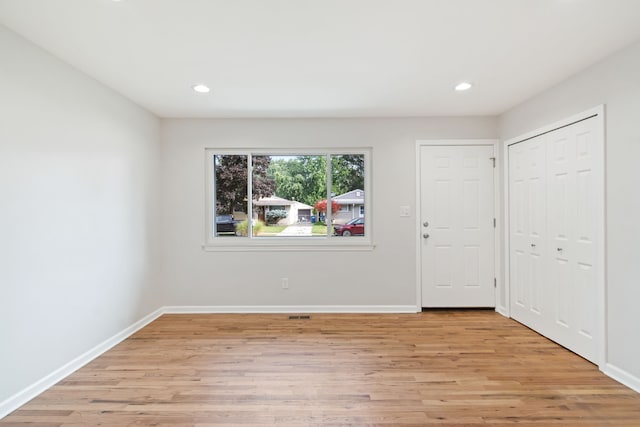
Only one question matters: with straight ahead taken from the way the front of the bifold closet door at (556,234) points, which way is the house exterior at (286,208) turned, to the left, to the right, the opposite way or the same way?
to the left

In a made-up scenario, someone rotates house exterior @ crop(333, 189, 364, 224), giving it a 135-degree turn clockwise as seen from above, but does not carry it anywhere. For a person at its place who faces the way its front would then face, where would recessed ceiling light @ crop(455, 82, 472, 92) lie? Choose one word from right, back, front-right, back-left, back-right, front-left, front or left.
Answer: back

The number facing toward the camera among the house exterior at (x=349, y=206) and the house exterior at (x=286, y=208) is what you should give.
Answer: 2

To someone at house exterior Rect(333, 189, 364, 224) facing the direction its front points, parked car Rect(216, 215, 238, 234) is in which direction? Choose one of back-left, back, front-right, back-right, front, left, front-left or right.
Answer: right

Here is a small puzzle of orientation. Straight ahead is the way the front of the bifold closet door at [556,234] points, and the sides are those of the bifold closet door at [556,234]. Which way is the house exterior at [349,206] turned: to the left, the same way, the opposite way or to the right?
to the left

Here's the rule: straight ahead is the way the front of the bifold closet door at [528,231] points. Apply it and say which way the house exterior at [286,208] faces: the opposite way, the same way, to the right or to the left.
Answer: to the left

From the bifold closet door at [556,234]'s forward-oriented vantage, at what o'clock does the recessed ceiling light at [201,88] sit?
The recessed ceiling light is roughly at 12 o'clock from the bifold closet door.

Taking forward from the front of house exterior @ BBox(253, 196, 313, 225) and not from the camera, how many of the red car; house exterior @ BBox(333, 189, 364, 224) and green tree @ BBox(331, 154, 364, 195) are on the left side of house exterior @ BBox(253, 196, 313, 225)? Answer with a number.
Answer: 3

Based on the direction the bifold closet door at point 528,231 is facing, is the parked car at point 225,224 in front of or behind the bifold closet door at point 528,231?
in front

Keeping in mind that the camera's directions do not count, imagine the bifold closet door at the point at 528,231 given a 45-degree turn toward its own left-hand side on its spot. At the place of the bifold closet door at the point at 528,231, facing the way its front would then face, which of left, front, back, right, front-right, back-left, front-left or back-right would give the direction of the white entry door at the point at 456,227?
right

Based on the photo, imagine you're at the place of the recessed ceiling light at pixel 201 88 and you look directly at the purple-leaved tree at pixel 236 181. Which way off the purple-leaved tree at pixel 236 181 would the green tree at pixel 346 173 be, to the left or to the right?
right

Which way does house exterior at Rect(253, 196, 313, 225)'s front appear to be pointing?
toward the camera

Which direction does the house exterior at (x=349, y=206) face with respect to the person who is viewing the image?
facing the viewer

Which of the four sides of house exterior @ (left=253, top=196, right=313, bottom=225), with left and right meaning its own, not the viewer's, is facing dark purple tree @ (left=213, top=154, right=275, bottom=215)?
right

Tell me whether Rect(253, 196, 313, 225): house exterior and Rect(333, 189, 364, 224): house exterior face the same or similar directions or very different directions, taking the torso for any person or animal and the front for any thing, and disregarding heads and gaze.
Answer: same or similar directions

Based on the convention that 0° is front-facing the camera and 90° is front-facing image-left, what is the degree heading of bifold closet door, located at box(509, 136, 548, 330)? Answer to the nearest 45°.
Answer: approximately 45°
